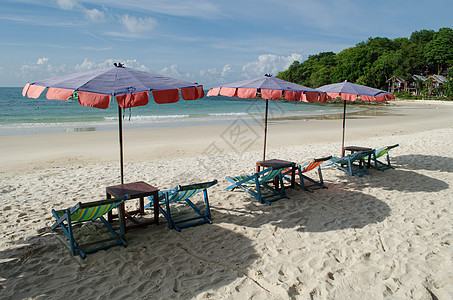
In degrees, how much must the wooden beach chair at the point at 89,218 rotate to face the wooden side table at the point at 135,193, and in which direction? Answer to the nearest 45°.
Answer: approximately 90° to its right

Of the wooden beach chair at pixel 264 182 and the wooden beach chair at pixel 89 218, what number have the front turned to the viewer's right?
0

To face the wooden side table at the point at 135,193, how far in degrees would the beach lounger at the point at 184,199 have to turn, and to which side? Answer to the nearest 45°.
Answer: approximately 45° to its left

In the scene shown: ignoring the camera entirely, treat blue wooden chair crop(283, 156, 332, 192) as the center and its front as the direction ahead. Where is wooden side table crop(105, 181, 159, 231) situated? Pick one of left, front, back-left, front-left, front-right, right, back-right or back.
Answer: left

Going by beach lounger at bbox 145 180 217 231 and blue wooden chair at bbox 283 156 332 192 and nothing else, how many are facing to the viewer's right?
0

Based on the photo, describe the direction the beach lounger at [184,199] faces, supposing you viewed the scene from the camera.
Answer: facing away from the viewer and to the left of the viewer

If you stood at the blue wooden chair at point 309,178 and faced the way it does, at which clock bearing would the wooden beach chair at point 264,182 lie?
The wooden beach chair is roughly at 9 o'clock from the blue wooden chair.

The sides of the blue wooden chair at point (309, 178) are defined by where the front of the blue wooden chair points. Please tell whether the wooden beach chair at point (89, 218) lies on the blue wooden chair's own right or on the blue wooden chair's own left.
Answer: on the blue wooden chair's own left
